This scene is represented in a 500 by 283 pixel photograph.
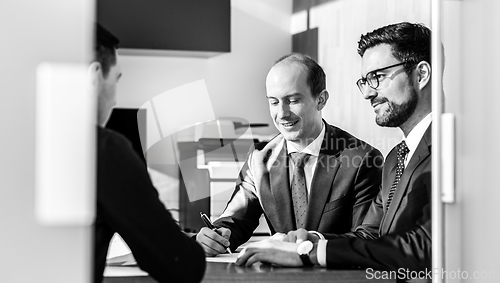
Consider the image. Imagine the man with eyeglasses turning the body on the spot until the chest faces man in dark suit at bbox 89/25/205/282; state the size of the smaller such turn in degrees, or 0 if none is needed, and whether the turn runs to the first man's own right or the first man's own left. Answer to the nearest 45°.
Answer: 0° — they already face them

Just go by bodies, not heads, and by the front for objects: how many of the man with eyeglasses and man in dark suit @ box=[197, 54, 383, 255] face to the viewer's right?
0

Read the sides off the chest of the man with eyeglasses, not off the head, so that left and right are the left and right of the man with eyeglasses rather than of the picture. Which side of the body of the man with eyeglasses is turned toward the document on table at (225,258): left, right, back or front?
front

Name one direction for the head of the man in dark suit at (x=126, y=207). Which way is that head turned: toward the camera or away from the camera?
away from the camera

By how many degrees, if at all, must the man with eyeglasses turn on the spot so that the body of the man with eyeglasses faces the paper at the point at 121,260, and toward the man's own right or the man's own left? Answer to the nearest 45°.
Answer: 0° — they already face it

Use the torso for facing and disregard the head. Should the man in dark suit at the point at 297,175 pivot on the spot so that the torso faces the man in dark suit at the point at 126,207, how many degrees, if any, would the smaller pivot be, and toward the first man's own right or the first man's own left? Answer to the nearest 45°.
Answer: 0° — they already face them

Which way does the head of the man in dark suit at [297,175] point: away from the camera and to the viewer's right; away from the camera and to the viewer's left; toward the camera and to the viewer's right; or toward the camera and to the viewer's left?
toward the camera and to the viewer's left
